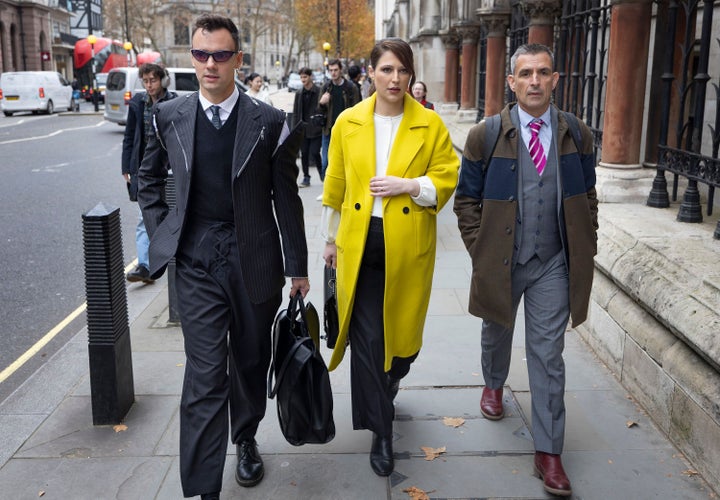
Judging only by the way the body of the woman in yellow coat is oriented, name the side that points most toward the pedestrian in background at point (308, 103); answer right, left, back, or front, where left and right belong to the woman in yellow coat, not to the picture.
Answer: back

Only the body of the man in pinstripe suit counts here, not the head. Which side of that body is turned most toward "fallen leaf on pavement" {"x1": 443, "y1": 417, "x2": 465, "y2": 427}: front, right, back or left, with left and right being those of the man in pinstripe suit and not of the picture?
left

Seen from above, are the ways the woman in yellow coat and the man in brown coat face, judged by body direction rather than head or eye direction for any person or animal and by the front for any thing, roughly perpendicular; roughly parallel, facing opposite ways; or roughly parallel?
roughly parallel

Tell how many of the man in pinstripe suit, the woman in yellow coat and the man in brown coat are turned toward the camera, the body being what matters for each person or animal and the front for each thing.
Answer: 3

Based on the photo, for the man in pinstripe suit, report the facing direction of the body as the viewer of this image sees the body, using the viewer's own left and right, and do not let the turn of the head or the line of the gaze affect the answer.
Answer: facing the viewer

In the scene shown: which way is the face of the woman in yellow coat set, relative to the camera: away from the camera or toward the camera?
toward the camera

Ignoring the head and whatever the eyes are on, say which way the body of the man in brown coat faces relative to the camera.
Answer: toward the camera

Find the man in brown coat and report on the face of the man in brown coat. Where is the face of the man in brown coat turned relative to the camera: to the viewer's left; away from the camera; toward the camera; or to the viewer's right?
toward the camera

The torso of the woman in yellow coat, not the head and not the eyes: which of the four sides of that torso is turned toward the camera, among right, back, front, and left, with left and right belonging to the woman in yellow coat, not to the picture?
front

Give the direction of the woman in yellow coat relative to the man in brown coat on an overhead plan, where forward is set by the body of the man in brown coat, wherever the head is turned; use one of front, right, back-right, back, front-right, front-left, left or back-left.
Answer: right

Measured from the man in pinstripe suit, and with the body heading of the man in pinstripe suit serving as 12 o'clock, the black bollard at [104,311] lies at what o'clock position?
The black bollard is roughly at 5 o'clock from the man in pinstripe suit.

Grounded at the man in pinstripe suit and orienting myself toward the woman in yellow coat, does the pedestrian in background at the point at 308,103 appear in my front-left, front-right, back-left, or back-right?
front-left

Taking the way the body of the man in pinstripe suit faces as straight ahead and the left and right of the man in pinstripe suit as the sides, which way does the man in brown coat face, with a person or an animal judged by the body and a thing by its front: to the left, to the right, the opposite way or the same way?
the same way

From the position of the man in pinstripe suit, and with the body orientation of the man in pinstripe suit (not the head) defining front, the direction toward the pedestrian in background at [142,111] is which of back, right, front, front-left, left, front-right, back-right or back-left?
back

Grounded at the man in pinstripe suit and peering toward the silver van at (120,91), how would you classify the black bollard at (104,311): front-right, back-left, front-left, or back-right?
front-left
